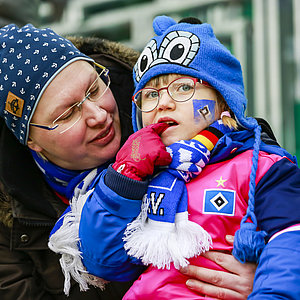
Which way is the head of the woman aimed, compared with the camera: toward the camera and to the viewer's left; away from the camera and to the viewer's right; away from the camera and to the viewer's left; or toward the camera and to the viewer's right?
toward the camera and to the viewer's right

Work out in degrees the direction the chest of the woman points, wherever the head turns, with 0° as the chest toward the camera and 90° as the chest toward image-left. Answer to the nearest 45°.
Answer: approximately 315°
